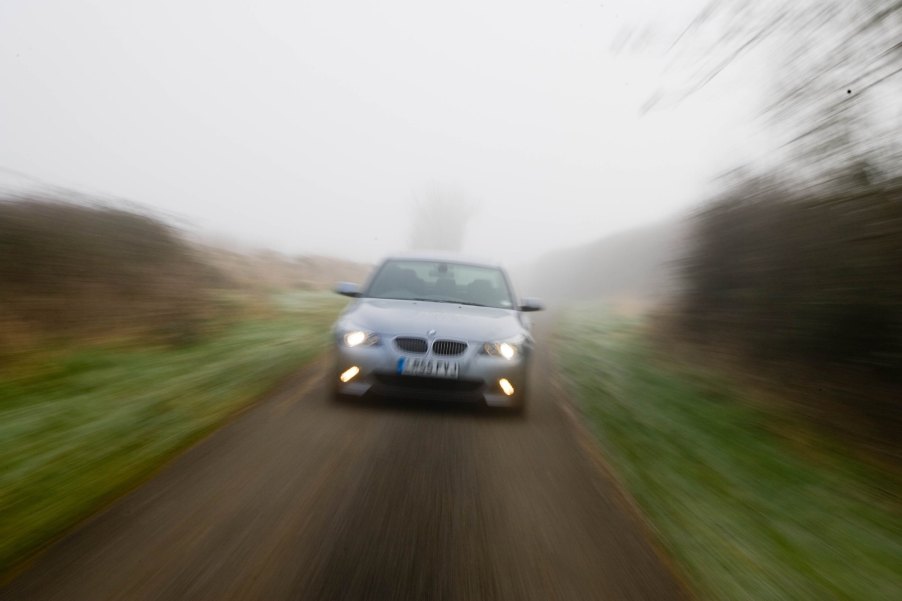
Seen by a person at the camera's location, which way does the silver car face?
facing the viewer
